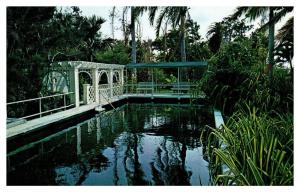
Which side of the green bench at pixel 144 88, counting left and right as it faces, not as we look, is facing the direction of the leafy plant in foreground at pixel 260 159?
front

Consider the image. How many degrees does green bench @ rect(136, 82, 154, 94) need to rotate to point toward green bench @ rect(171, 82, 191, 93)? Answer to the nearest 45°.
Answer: approximately 45° to its left

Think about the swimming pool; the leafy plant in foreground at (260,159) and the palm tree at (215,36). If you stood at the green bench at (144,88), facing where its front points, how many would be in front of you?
2

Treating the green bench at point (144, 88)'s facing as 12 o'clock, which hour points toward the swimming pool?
The swimming pool is roughly at 12 o'clock from the green bench.

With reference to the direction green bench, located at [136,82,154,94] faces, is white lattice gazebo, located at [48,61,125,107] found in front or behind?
in front

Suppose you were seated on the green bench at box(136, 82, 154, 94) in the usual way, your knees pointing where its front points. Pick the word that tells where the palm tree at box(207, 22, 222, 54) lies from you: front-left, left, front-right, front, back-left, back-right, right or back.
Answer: back-left

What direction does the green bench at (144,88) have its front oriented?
toward the camera
